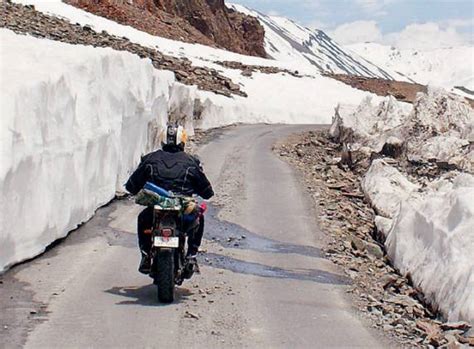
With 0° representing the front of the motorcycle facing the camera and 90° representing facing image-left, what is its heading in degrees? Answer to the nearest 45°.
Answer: approximately 180°

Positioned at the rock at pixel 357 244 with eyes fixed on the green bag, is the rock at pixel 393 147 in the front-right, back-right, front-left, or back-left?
back-right

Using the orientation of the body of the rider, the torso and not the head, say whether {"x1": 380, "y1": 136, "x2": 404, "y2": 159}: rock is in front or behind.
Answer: in front

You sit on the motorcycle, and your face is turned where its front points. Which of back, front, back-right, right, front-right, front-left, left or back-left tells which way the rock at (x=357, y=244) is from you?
front-right

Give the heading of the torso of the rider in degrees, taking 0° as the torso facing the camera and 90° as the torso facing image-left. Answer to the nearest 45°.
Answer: approximately 180°

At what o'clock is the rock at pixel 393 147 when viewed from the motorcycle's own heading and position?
The rock is roughly at 1 o'clock from the motorcycle.

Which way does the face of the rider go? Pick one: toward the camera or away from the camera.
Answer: away from the camera
